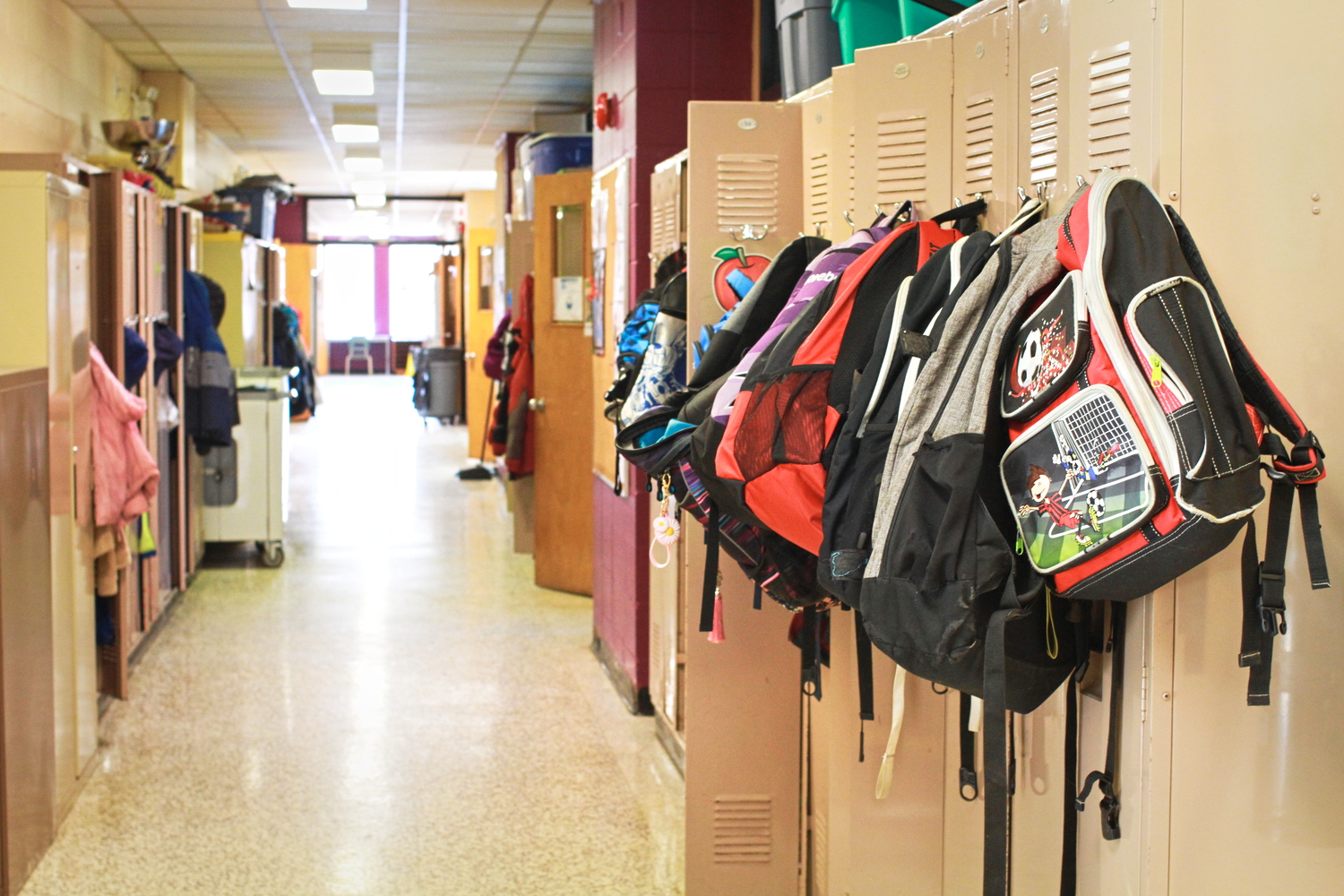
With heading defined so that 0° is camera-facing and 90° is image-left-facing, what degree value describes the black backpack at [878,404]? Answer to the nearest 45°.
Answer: approximately 90°

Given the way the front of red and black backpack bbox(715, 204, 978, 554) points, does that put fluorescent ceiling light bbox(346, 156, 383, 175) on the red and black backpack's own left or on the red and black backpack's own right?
on the red and black backpack's own right

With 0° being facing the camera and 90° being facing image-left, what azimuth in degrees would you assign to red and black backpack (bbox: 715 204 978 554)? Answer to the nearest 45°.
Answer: approximately 90°

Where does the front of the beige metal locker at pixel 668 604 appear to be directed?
to the viewer's left

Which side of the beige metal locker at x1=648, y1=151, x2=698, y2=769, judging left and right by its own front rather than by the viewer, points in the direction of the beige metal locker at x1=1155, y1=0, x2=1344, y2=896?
left

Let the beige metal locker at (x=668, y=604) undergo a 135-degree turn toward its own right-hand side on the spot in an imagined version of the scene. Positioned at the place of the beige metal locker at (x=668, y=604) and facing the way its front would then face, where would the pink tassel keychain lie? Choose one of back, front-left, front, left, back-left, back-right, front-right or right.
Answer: back-right
